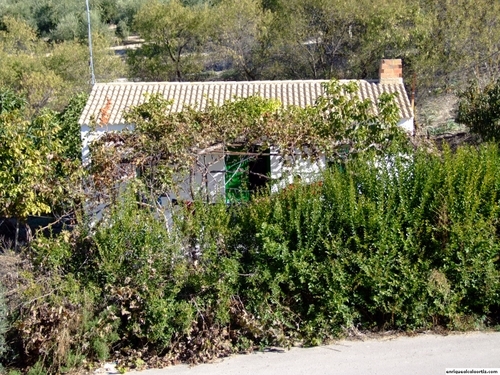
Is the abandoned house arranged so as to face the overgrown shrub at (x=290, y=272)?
yes

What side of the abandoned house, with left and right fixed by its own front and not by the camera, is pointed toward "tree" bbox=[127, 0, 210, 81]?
back

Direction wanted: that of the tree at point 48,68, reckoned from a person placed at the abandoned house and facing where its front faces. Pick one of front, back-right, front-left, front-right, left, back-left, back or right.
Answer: back-right

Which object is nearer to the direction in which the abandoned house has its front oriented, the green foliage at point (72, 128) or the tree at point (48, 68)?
the green foliage

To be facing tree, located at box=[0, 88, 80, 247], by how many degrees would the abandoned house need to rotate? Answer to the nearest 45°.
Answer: approximately 45° to its right

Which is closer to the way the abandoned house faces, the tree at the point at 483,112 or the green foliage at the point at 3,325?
the green foliage

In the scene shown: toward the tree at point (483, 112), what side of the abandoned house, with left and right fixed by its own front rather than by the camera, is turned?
left

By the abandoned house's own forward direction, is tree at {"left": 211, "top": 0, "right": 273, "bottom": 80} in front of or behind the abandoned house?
behind

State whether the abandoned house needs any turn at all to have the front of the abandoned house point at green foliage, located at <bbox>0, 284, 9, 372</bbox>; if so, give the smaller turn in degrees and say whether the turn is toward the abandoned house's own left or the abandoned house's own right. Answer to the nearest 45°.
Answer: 0° — it already faces it

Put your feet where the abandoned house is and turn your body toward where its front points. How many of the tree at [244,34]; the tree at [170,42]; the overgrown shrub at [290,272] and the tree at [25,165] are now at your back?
2

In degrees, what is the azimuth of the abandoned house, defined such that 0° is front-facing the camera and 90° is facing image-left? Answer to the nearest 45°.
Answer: approximately 0°
